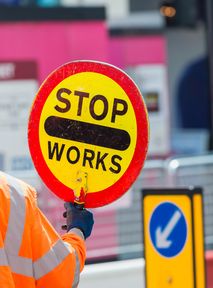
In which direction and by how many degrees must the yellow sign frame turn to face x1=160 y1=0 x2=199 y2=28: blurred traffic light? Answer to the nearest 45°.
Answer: approximately 135° to its right

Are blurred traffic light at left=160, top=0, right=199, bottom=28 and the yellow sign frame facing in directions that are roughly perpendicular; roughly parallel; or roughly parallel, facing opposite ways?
roughly parallel

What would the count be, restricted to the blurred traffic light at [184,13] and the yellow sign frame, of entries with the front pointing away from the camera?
0

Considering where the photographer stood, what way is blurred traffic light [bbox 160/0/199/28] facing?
facing the viewer and to the left of the viewer

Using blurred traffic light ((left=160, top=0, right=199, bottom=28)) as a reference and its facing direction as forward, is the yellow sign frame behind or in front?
in front

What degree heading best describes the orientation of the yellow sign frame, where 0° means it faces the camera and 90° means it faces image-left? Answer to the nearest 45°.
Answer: approximately 45°
